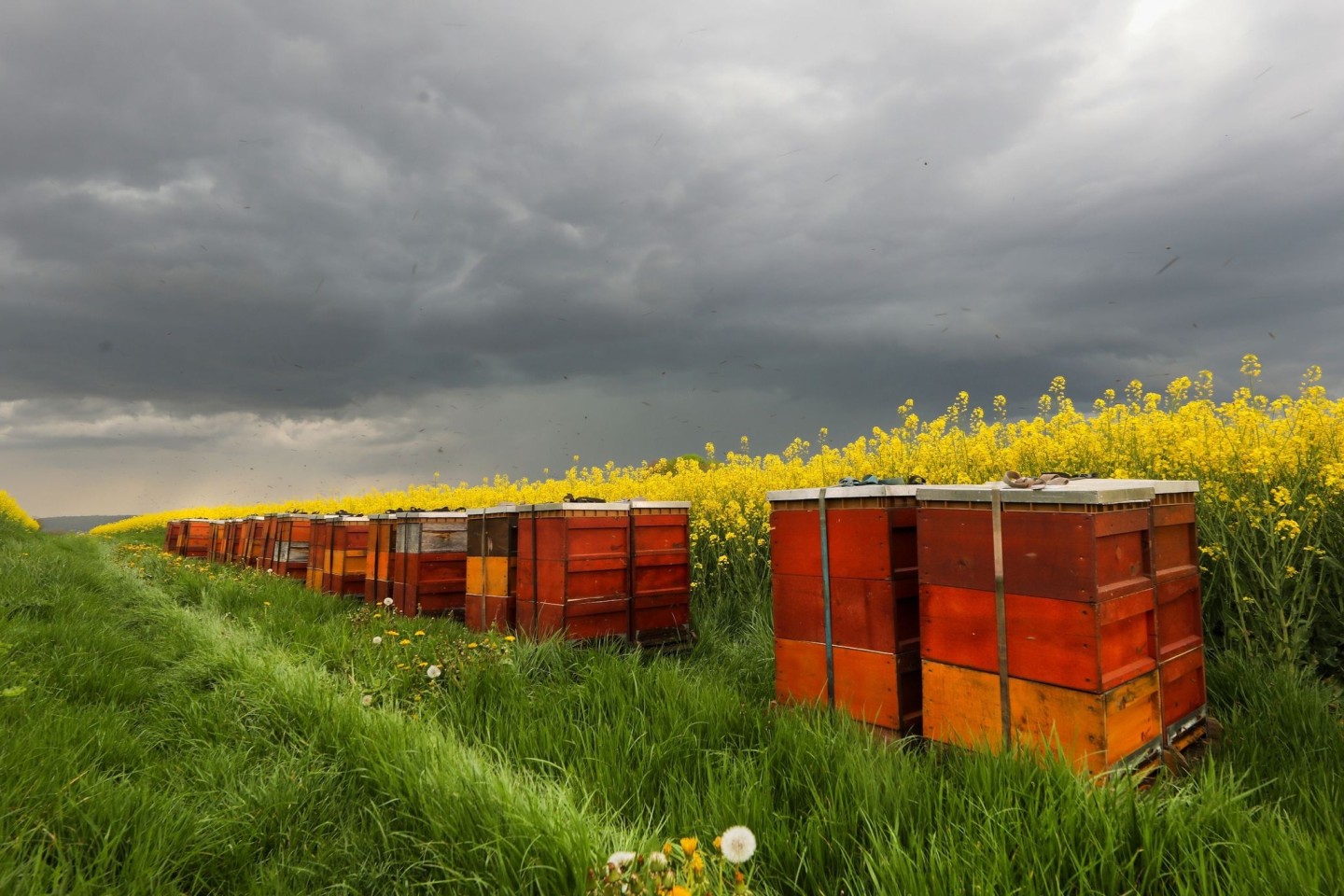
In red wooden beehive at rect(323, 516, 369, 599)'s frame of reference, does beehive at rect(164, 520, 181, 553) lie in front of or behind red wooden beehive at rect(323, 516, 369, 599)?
behind

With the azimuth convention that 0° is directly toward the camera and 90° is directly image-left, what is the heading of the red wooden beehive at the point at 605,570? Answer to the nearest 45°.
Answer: approximately 315°

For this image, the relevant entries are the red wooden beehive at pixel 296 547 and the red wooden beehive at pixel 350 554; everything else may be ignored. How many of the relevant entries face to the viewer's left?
0

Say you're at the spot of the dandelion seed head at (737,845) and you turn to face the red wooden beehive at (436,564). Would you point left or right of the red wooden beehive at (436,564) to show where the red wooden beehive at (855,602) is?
right
